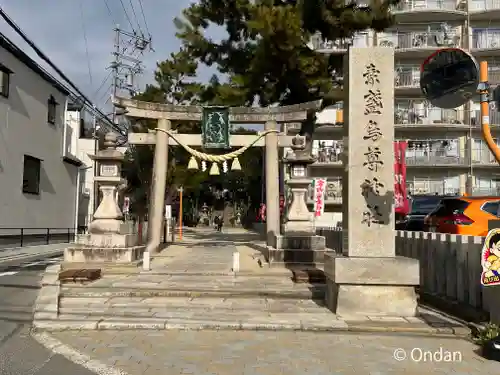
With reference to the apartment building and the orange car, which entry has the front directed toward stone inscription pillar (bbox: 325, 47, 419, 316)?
the apartment building

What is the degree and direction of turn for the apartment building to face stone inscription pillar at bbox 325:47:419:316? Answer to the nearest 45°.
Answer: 0° — it already faces it

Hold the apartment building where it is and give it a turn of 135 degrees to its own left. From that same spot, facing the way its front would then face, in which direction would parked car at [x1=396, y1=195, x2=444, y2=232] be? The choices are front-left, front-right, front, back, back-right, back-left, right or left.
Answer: back-right

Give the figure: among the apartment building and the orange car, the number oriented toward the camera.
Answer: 1

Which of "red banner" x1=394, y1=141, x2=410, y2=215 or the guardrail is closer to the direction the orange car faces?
the red banner

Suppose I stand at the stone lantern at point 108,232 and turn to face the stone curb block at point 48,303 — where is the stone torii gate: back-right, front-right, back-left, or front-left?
back-left

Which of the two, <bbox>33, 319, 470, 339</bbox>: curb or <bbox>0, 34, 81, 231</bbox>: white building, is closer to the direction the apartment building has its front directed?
the curb

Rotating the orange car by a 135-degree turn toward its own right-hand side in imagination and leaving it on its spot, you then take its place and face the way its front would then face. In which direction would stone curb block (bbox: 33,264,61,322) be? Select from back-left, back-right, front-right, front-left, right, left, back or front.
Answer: front-right

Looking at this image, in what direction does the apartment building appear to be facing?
toward the camera

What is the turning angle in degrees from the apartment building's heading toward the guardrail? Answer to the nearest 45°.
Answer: approximately 45° to its right

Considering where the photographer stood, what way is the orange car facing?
facing away from the viewer and to the right of the viewer

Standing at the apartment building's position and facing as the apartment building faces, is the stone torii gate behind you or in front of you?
in front

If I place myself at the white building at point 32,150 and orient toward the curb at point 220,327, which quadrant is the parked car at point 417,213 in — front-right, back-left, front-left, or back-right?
front-left

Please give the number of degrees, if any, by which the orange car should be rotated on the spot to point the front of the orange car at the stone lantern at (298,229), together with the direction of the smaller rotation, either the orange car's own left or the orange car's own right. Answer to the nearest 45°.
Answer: approximately 135° to the orange car's own left

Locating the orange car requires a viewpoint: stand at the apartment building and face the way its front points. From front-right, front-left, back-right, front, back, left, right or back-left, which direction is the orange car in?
front

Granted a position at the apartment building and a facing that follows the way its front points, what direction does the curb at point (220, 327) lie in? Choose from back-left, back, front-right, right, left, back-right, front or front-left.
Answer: front
